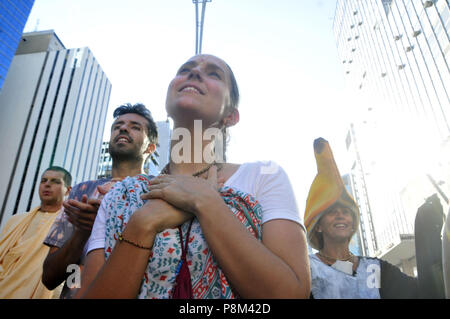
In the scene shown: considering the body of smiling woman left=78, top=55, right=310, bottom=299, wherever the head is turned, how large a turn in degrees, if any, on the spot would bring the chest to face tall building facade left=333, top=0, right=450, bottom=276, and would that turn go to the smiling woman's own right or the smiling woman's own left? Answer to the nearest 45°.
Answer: approximately 135° to the smiling woman's own left

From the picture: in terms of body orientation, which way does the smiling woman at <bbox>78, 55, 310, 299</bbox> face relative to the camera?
toward the camera

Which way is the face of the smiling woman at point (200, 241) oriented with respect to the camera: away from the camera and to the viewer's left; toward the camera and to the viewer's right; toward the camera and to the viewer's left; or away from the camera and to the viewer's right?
toward the camera and to the viewer's left

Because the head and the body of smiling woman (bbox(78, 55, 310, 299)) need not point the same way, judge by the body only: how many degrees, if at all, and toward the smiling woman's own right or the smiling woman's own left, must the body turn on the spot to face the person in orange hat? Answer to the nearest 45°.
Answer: approximately 135° to the smiling woman's own left
